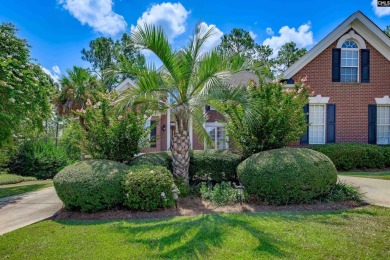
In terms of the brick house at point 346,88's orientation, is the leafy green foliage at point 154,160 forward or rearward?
forward

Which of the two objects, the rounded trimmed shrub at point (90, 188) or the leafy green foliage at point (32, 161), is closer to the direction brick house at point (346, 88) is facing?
the rounded trimmed shrub

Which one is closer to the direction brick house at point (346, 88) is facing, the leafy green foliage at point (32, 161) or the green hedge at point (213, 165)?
the green hedge

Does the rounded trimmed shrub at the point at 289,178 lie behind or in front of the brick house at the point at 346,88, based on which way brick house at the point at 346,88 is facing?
in front

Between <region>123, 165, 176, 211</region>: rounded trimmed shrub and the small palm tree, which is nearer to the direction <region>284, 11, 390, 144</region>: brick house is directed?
the rounded trimmed shrub

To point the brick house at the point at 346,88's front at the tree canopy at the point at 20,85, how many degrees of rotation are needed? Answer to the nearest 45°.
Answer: approximately 45° to its right

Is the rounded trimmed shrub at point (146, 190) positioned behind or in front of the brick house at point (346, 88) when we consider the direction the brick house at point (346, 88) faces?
in front

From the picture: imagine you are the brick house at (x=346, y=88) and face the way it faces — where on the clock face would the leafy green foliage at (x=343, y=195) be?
The leafy green foliage is roughly at 12 o'clock from the brick house.

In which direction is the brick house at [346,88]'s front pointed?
toward the camera
